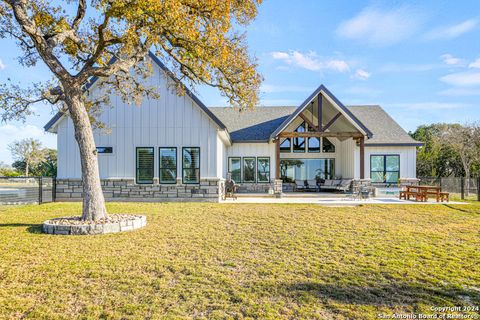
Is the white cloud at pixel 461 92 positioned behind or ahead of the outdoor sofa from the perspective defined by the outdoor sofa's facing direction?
behind

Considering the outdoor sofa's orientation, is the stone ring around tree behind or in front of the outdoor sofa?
in front

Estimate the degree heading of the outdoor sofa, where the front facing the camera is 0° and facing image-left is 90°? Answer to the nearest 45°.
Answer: approximately 45°

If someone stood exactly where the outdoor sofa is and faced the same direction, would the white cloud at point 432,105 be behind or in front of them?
behind

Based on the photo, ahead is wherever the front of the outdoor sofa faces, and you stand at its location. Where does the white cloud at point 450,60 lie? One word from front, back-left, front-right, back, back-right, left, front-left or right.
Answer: back
